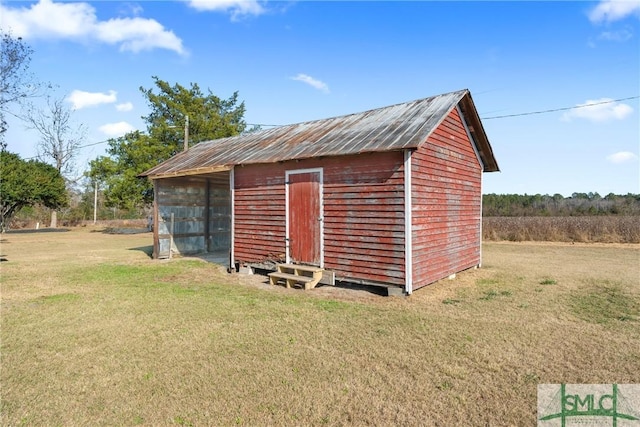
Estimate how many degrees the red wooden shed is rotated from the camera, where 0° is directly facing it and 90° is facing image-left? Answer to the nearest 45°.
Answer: approximately 45°

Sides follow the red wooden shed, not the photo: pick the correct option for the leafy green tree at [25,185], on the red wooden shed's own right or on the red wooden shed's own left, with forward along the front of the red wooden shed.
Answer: on the red wooden shed's own right

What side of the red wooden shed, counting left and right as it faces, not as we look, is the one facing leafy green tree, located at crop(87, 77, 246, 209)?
right
